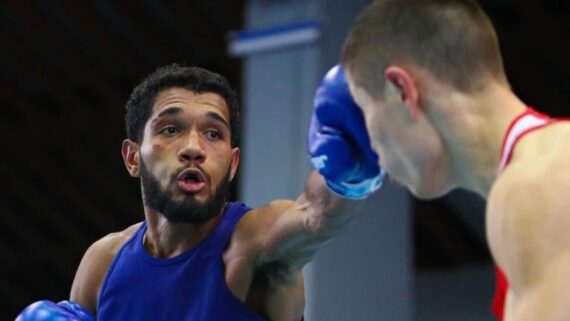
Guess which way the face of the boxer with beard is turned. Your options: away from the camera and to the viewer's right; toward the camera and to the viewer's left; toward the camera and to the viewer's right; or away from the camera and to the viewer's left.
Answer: toward the camera and to the viewer's right

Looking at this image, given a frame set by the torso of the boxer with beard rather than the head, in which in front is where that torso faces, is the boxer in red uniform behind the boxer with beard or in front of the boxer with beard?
in front

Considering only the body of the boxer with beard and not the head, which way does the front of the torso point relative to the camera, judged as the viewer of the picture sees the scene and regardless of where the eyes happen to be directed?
toward the camera
